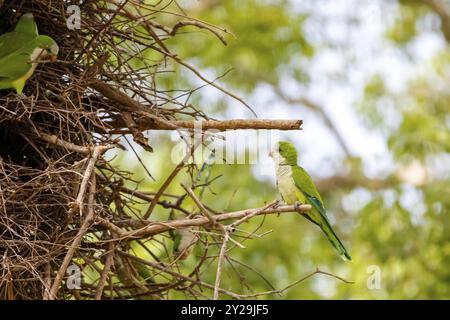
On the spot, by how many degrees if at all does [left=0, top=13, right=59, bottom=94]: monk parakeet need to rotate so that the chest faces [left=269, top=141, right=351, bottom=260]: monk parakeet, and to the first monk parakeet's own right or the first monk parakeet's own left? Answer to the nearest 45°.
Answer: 0° — it already faces it

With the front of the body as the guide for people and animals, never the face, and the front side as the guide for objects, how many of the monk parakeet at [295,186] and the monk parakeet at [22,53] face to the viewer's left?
1

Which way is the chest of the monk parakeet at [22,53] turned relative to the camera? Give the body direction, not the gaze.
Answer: to the viewer's right

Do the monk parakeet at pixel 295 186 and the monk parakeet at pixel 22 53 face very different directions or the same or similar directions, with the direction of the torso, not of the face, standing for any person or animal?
very different directions

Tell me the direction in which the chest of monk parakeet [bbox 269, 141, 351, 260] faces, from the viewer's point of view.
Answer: to the viewer's left
